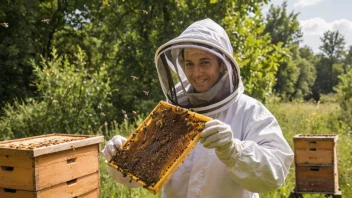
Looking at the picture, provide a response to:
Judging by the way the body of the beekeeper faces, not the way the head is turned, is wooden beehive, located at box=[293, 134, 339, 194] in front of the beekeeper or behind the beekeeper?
behind

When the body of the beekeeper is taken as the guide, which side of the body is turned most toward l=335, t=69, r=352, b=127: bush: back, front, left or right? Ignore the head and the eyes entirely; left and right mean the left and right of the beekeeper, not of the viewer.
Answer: back

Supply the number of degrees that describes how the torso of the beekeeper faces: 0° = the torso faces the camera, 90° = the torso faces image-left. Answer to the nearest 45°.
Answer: approximately 45°

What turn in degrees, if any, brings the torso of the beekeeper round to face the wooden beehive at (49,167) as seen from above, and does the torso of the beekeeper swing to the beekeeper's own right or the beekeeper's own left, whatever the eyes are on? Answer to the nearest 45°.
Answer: approximately 90° to the beekeeper's own right
